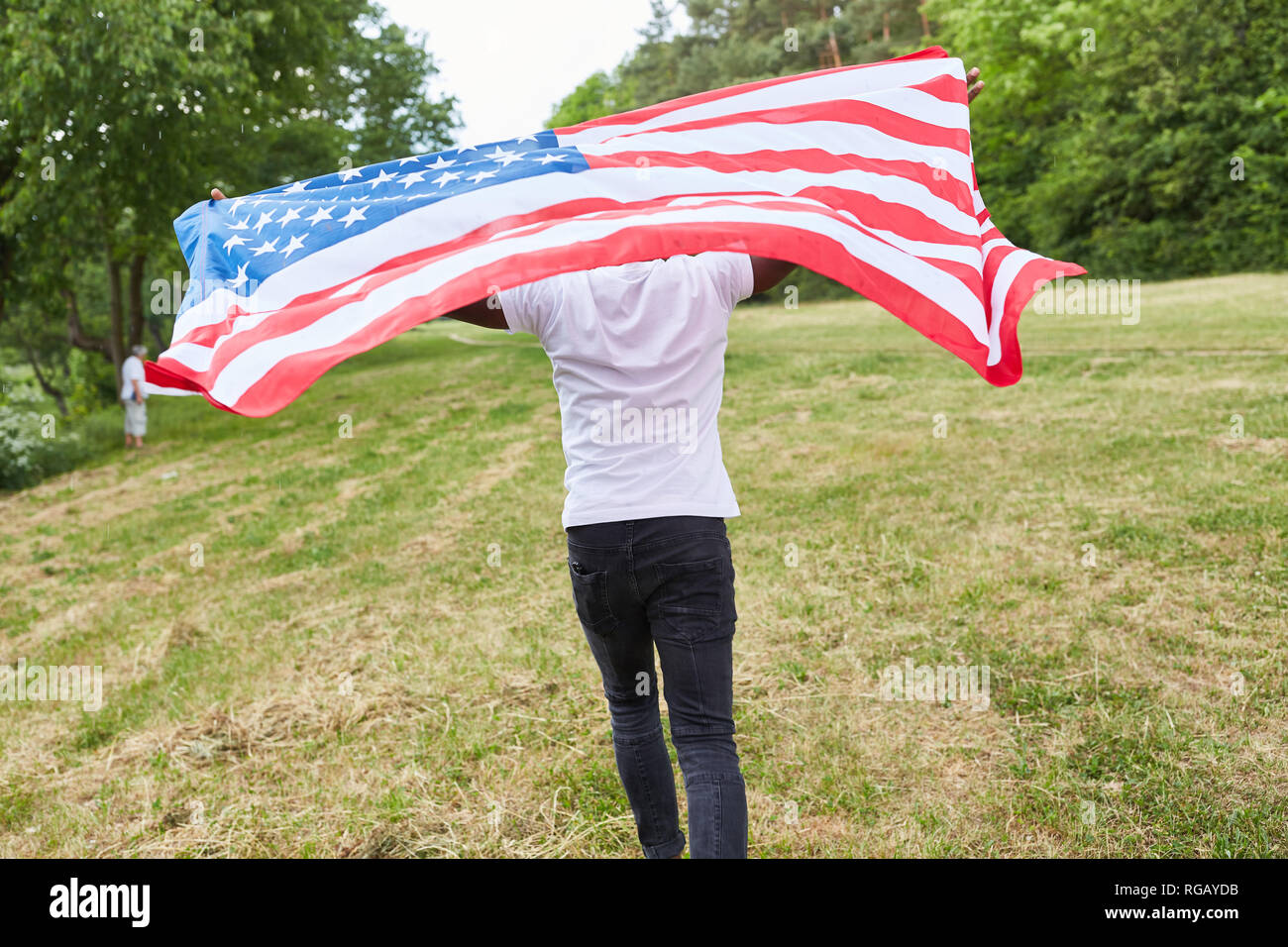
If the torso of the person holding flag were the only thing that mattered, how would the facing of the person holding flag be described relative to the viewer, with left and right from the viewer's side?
facing away from the viewer

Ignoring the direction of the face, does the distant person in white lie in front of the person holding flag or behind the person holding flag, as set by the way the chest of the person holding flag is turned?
in front

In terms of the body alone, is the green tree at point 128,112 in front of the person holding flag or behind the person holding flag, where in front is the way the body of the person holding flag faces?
in front
